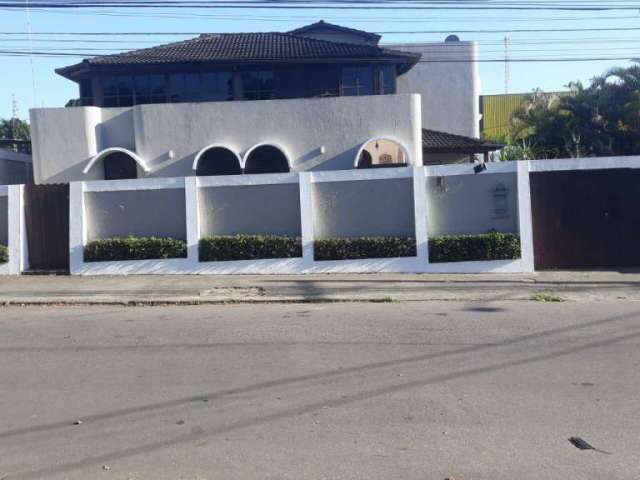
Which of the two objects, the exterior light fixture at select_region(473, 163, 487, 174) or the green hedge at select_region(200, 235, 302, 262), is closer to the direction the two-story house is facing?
the green hedge

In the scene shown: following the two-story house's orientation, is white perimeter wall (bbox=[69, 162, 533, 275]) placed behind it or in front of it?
in front

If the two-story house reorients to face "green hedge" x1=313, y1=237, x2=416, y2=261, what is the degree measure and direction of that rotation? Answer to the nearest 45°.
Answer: approximately 45° to its left

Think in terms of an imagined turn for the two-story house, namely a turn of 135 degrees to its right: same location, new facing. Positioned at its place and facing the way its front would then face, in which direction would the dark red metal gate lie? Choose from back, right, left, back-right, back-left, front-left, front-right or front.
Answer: back

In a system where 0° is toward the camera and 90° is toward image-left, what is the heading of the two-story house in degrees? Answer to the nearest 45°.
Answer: approximately 0°

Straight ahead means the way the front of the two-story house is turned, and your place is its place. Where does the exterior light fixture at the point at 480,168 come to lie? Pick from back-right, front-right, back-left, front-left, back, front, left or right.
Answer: front-left

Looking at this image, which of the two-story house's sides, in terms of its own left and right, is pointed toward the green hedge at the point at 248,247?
front

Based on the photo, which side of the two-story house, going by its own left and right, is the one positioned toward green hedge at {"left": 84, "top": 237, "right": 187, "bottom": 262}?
front

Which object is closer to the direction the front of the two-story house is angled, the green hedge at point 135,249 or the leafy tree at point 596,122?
the green hedge
